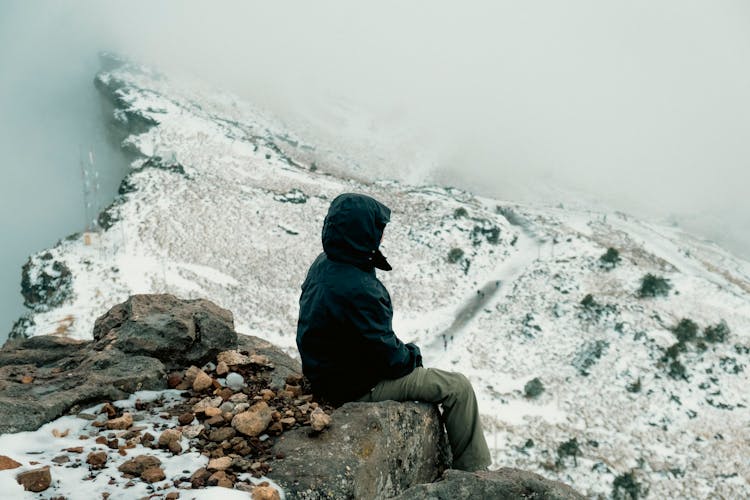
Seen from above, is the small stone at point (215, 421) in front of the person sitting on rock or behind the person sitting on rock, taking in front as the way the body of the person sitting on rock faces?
behind

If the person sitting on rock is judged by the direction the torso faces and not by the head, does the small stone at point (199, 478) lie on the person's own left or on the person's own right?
on the person's own right

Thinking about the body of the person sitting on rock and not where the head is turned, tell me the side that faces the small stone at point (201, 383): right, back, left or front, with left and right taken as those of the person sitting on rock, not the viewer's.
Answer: back

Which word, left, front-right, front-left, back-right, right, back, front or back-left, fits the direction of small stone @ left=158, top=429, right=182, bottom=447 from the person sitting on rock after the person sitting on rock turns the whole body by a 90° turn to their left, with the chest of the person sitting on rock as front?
back-left

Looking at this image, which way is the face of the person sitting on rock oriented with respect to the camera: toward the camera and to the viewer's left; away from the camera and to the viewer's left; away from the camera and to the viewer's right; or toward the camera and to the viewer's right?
away from the camera and to the viewer's right

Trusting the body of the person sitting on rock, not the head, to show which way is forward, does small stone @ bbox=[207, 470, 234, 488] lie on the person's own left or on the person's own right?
on the person's own right

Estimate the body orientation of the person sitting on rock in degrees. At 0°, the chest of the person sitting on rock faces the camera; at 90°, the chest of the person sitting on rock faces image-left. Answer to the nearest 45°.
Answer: approximately 270°
